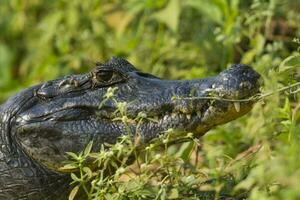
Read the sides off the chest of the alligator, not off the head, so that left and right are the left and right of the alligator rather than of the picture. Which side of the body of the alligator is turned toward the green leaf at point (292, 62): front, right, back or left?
front

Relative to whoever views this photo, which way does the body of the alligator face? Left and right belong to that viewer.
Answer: facing to the right of the viewer
